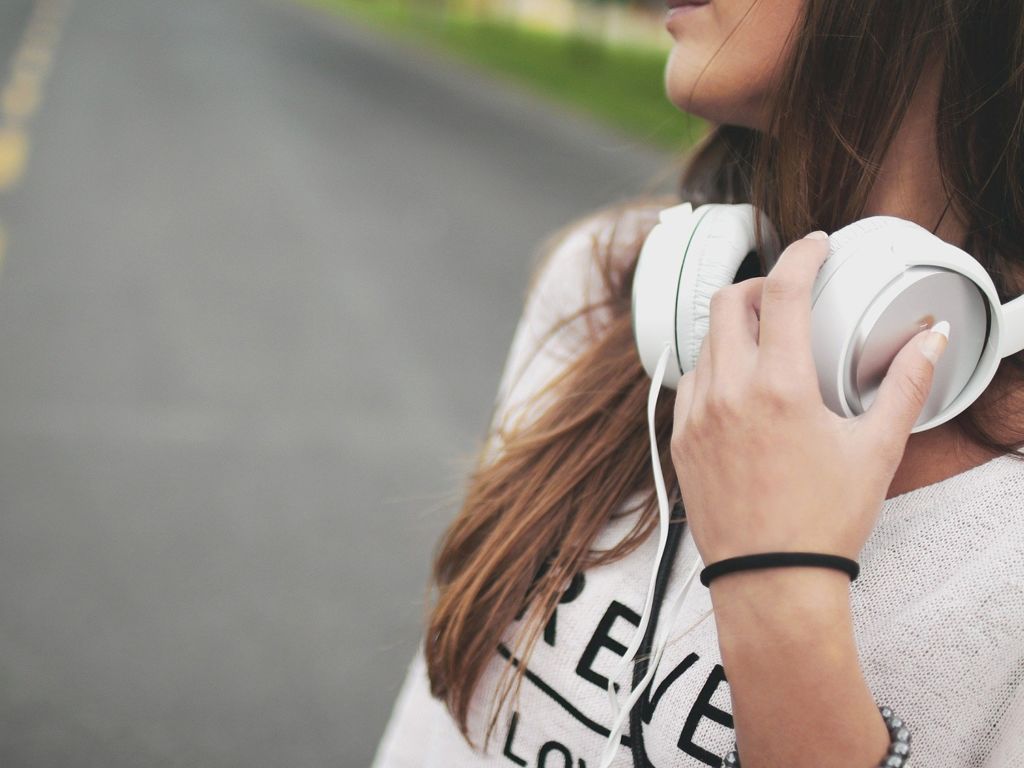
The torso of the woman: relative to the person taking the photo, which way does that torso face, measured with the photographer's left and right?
facing the viewer and to the left of the viewer
